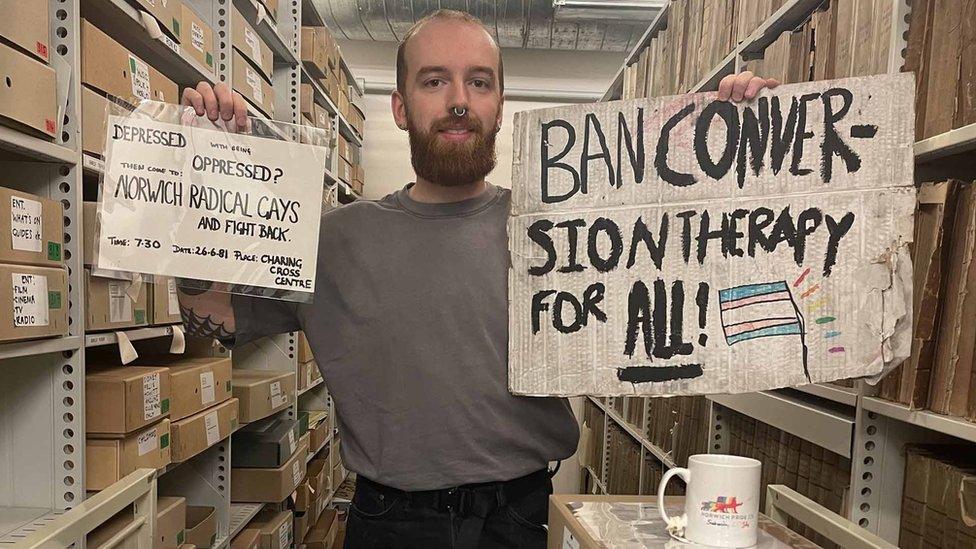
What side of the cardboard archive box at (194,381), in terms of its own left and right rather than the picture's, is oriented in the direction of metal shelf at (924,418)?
front

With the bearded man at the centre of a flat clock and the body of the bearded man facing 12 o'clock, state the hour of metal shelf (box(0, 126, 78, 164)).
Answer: The metal shelf is roughly at 3 o'clock from the bearded man.

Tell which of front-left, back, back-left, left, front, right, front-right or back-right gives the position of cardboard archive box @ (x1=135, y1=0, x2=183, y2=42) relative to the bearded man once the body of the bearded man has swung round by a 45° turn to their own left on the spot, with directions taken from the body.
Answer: back

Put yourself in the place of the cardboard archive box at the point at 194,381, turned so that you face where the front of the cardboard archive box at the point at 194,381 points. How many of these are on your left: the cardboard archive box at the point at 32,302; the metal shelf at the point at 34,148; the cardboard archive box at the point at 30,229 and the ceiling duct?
1

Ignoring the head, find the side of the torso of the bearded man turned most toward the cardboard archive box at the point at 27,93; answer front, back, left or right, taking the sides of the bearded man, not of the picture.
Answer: right

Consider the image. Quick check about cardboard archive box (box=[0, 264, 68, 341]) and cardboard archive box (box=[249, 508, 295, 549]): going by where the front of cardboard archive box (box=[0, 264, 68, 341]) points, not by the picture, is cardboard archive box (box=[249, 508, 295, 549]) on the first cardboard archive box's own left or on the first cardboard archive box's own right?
on the first cardboard archive box's own left

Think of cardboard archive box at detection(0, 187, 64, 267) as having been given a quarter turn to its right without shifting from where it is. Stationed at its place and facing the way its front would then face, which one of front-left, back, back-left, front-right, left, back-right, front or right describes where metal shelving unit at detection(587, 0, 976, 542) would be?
left

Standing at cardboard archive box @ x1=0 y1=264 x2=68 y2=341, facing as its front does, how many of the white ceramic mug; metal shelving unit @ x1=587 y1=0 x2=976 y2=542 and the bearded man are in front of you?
3

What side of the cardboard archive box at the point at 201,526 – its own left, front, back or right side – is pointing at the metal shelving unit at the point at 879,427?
front

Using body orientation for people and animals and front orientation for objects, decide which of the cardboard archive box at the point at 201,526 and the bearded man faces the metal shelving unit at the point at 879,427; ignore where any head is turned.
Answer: the cardboard archive box

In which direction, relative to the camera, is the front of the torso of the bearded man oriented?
toward the camera

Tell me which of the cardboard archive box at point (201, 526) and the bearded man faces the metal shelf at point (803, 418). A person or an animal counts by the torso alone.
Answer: the cardboard archive box
